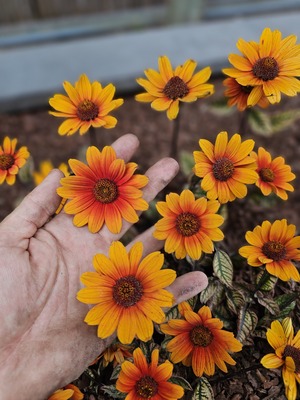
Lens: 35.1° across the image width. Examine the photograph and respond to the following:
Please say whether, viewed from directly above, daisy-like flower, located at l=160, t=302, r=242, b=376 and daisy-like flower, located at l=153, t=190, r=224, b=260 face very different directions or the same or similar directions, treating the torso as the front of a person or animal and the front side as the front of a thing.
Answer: same or similar directions

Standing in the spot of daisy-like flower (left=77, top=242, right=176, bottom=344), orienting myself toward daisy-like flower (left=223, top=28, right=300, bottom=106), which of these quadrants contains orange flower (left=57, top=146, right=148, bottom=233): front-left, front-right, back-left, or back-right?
front-left

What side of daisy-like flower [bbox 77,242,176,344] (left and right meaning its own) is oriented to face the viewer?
front

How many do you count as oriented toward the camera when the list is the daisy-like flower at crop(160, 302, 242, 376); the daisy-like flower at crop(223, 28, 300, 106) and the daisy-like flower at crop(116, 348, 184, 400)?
3

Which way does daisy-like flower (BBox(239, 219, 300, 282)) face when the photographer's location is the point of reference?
facing the viewer

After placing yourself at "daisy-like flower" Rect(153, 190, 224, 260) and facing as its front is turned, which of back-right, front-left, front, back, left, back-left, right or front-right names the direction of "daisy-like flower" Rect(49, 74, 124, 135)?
back-right

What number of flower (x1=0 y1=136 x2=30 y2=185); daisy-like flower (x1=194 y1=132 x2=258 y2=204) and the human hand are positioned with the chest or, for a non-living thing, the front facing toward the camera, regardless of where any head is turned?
3

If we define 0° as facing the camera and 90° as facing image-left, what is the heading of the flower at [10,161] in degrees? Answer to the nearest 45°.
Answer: approximately 0°

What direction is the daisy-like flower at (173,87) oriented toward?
toward the camera

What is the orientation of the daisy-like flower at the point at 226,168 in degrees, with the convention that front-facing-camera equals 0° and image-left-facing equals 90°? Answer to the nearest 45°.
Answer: approximately 0°
